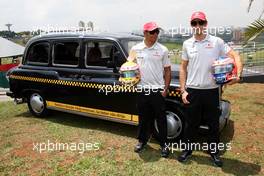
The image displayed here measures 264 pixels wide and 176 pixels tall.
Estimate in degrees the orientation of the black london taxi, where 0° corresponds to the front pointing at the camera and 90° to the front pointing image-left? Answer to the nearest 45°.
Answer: approximately 315°

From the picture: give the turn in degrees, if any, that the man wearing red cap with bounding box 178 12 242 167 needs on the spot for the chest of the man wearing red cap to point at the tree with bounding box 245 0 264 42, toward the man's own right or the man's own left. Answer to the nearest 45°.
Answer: approximately 180°

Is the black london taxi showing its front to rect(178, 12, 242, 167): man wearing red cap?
yes

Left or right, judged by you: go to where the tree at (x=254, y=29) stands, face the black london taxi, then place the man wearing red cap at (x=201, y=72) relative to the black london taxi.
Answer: left

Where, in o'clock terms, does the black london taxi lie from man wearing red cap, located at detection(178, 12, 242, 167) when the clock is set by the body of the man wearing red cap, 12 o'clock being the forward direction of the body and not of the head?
The black london taxi is roughly at 4 o'clock from the man wearing red cap.

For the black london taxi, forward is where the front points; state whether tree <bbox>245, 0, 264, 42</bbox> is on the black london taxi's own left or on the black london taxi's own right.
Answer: on the black london taxi's own left

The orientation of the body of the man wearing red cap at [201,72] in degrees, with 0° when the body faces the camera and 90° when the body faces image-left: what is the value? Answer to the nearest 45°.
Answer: approximately 0°
